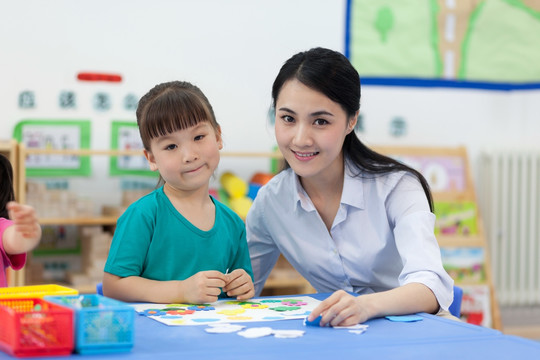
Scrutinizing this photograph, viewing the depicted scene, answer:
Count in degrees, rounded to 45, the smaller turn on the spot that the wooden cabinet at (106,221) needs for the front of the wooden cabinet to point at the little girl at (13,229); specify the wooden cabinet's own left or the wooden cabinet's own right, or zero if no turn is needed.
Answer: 0° — it already faces them

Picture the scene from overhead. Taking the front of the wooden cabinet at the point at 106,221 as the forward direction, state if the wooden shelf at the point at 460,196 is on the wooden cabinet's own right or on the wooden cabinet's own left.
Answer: on the wooden cabinet's own left

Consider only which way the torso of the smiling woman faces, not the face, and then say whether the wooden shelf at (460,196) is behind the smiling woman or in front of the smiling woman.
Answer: behind

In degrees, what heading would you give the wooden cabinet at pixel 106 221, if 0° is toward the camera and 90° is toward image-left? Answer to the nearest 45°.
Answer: approximately 0°

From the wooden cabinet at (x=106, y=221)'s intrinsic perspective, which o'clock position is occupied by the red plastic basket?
The red plastic basket is roughly at 12 o'clock from the wooden cabinet.

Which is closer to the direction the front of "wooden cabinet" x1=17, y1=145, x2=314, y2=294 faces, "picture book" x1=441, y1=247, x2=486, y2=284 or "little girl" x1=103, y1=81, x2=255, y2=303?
the little girl

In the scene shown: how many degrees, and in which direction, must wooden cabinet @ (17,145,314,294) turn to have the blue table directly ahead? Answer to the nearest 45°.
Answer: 0° — it already faces it

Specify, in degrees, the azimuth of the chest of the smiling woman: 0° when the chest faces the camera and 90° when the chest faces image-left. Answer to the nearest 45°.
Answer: approximately 45°

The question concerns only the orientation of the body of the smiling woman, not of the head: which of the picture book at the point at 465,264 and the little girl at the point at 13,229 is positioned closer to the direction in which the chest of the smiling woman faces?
the little girl

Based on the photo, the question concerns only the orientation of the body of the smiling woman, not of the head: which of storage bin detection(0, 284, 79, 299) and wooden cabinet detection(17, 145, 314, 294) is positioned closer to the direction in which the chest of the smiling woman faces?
the storage bin

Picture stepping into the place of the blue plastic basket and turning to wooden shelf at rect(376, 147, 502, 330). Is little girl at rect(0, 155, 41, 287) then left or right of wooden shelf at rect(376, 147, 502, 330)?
left

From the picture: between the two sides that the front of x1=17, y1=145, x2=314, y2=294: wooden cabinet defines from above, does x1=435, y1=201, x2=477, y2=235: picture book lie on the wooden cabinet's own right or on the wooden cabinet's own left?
on the wooden cabinet's own left

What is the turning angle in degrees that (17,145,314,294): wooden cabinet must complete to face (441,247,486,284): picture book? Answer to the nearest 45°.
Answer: approximately 90° to its left

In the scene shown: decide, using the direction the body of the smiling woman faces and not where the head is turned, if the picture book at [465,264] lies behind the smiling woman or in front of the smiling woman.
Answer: behind

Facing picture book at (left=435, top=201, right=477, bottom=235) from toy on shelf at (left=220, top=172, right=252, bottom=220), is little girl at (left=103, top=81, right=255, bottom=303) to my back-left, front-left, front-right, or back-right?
back-right
